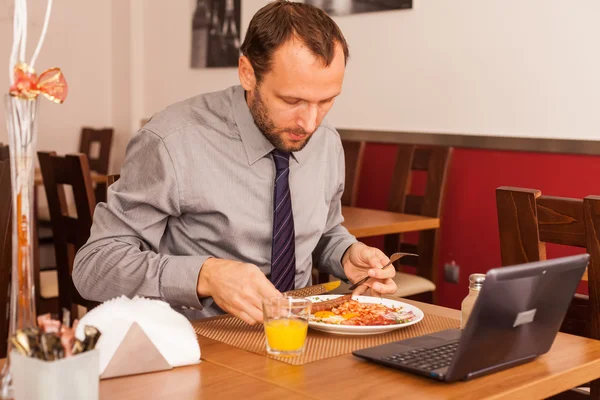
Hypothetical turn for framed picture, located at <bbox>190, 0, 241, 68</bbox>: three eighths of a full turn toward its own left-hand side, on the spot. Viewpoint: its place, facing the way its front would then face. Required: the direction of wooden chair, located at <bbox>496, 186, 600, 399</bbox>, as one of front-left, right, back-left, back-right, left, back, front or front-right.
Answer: back-right

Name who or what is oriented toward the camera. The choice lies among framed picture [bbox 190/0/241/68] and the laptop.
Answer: the framed picture

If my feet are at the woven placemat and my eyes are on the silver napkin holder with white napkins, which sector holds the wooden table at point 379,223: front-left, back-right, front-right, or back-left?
back-right

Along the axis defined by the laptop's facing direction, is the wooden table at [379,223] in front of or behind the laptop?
in front

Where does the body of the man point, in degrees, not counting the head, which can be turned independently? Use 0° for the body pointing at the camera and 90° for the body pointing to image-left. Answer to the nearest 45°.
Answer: approximately 315°

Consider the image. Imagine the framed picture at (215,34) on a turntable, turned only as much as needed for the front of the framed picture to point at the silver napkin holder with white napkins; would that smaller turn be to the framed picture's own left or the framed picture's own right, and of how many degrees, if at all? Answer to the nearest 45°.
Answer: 0° — it already faces it

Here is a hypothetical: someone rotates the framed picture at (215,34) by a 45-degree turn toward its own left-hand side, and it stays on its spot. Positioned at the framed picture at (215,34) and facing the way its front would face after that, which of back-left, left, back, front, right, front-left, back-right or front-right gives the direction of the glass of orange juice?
front-right

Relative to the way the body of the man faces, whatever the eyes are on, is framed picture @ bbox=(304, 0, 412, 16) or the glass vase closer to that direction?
the glass vase

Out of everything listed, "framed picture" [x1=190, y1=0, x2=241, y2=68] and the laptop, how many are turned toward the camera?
1

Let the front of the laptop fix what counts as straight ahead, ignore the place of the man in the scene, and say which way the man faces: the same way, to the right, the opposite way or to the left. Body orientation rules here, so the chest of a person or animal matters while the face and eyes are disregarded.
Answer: the opposite way

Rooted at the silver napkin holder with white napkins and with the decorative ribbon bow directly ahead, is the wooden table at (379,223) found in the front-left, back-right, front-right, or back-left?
back-right

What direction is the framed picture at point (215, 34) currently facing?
toward the camera

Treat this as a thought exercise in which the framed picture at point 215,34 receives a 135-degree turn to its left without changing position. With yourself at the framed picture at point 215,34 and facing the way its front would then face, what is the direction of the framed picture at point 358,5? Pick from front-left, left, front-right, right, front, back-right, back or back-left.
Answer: right

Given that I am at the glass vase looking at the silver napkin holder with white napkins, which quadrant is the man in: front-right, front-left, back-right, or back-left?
front-left

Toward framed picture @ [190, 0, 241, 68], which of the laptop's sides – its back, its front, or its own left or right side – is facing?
front

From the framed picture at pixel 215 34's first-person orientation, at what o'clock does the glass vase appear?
The glass vase is roughly at 12 o'clock from the framed picture.
